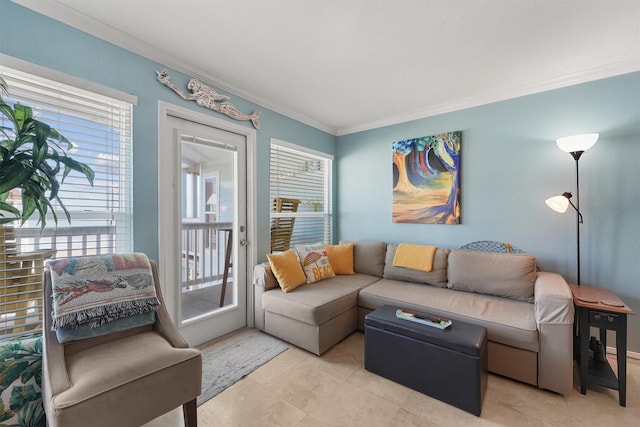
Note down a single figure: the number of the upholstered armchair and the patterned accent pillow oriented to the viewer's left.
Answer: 0

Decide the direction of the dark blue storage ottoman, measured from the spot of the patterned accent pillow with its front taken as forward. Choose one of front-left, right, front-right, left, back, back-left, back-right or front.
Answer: front

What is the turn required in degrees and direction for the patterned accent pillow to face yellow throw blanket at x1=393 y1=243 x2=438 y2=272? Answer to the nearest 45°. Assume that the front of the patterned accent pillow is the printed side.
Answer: approximately 45° to its left

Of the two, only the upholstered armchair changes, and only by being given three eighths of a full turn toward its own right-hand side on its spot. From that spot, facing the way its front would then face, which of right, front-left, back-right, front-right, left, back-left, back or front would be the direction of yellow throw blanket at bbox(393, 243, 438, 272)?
back

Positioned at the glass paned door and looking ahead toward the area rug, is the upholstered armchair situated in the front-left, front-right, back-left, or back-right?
front-right

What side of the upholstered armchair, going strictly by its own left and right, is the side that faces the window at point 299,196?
left

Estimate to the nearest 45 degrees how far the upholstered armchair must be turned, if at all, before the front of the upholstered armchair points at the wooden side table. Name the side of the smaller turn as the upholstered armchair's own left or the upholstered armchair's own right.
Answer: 0° — it already faces it

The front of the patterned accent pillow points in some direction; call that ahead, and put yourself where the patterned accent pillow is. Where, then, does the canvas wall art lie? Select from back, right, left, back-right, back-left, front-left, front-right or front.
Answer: front-left

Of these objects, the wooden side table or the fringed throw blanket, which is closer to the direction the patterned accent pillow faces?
the wooden side table

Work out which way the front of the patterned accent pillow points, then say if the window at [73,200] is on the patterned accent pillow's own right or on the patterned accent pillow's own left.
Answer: on the patterned accent pillow's own right

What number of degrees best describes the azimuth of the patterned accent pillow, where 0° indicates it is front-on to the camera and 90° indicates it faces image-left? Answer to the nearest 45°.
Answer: approximately 315°

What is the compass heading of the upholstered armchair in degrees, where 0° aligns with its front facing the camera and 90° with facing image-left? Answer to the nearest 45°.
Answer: approximately 315°

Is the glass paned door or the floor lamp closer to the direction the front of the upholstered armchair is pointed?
the floor lamp
